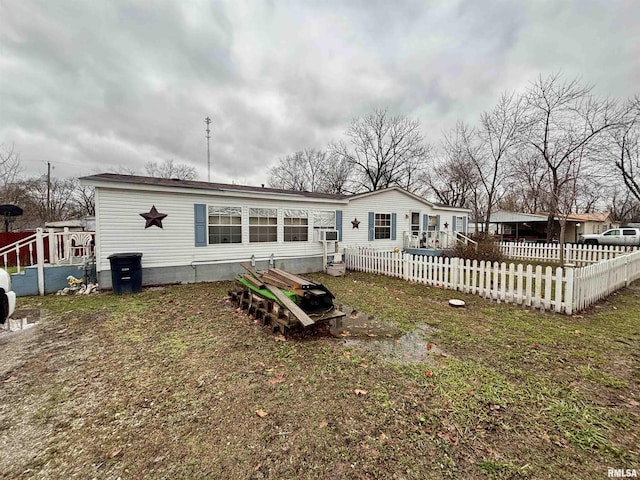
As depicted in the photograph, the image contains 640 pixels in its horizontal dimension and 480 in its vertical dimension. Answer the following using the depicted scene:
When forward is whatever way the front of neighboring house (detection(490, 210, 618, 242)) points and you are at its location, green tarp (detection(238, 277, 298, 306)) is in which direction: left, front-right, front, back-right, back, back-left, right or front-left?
front

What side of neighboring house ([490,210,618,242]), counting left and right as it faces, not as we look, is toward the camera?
front

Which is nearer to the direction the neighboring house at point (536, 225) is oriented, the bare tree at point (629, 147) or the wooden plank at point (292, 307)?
the wooden plank

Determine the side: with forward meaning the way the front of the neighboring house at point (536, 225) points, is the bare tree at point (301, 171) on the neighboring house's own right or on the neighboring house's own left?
on the neighboring house's own right

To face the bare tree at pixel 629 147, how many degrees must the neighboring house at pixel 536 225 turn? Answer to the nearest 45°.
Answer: approximately 45° to its left

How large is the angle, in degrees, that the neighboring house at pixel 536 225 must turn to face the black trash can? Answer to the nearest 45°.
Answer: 0° — it already faces it

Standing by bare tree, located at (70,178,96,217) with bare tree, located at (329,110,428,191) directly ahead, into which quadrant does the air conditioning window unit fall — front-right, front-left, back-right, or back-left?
front-right

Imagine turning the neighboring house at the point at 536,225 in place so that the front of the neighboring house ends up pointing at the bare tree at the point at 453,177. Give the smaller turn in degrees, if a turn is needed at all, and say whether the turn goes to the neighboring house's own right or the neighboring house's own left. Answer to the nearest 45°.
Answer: approximately 45° to the neighboring house's own right

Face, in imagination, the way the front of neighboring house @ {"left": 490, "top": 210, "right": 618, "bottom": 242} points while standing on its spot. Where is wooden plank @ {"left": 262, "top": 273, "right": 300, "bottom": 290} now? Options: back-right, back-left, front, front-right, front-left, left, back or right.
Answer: front
